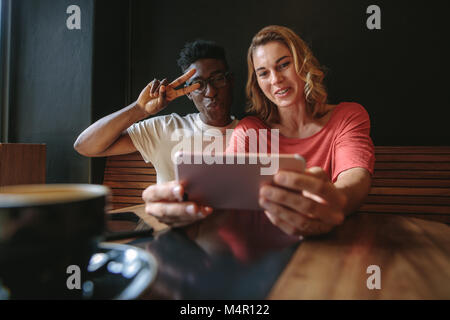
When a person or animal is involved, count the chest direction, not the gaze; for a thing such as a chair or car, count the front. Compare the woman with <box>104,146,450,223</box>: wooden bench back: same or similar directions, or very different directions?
same or similar directions

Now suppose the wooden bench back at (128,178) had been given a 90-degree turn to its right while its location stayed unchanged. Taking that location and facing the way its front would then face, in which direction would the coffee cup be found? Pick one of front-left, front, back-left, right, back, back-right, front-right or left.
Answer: left

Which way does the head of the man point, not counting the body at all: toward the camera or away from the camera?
toward the camera

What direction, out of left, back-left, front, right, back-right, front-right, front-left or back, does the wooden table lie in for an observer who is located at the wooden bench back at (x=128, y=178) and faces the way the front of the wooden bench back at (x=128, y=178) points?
front

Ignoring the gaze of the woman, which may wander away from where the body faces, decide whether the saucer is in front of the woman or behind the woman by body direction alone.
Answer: in front

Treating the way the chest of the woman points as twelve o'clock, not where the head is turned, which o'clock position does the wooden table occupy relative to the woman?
The wooden table is roughly at 12 o'clock from the woman.

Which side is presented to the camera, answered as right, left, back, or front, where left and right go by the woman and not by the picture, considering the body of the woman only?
front

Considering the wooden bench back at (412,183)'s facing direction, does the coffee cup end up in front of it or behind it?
in front

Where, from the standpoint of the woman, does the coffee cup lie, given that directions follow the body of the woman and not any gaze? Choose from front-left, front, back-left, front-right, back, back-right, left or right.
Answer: front

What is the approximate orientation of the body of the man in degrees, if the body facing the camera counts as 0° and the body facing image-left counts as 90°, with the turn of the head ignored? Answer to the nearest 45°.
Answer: approximately 0°
